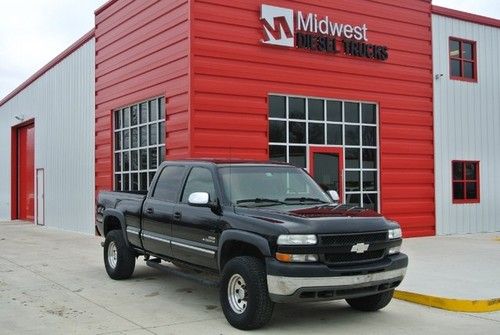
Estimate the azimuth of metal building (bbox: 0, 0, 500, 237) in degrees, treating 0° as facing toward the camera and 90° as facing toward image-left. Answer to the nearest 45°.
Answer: approximately 315°

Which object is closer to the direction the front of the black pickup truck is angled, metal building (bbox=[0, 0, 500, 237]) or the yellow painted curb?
the yellow painted curb

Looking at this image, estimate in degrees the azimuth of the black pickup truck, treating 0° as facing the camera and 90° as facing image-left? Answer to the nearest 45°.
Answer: approximately 315°

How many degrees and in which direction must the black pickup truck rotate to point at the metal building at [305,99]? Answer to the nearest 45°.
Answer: approximately 135° to its left

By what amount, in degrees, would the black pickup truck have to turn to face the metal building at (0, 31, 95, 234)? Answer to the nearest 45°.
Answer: approximately 180°

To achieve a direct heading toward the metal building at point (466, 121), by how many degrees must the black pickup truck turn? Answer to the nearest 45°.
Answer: approximately 90° to its left

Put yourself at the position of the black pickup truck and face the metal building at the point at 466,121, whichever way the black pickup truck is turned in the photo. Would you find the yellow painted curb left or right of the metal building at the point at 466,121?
right
